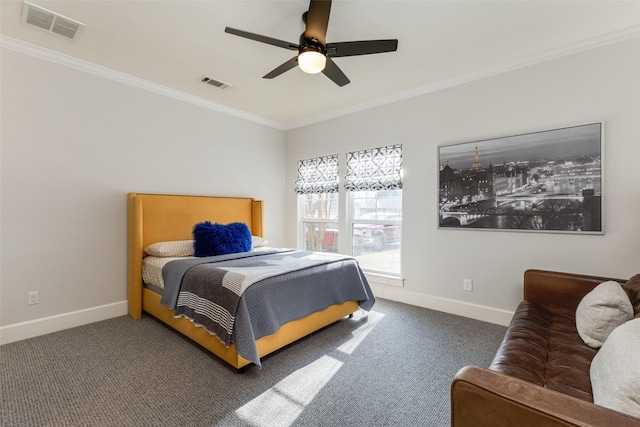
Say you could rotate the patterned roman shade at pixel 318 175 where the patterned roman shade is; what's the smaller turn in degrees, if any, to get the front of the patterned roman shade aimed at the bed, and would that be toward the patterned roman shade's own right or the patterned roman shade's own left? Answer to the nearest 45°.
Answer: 0° — it already faces it

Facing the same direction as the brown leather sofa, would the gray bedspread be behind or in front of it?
in front

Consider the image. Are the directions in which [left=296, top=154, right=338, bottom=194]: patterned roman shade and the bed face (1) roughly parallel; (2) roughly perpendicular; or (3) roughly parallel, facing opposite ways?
roughly perpendicular

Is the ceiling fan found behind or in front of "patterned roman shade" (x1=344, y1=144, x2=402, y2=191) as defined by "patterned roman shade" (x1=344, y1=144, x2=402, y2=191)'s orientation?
in front

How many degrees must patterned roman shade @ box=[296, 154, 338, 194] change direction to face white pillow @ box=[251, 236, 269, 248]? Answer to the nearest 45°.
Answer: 0° — it already faces it

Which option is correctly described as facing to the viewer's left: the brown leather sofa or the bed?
the brown leather sofa

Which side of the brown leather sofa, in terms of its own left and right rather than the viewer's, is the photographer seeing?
left

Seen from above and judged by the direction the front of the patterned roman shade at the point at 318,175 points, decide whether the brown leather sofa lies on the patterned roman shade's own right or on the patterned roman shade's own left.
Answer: on the patterned roman shade's own left

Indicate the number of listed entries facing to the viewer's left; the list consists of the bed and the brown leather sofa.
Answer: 1

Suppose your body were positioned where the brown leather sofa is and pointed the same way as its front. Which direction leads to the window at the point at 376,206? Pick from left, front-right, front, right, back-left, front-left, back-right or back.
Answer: front-right

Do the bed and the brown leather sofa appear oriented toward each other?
yes

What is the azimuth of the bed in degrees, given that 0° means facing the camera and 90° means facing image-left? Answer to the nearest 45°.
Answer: approximately 315°
